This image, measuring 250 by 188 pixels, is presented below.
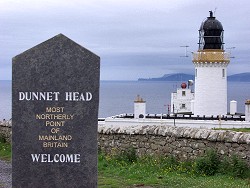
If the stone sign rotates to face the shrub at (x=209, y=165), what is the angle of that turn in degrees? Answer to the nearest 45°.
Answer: approximately 135° to its left

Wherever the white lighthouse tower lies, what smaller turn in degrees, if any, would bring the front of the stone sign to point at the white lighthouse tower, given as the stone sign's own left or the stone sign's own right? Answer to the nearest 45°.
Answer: approximately 180°

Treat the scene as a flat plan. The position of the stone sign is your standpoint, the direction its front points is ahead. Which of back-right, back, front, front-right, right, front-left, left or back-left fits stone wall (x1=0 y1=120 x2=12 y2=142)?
back

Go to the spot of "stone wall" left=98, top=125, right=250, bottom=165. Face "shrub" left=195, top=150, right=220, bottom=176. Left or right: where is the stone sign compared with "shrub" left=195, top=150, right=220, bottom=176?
right

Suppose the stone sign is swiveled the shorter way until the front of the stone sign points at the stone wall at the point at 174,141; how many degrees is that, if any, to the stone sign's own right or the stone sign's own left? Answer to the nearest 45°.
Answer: approximately 135° to the stone sign's own left

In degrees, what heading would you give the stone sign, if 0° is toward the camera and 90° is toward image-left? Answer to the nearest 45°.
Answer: approximately 0°

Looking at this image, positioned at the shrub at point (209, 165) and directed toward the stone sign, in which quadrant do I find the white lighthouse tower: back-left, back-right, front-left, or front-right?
back-right
